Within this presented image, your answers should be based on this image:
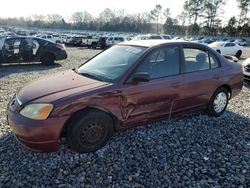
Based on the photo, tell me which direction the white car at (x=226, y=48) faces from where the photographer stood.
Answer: facing to the left of the viewer

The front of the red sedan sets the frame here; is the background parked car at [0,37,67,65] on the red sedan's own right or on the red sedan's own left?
on the red sedan's own right

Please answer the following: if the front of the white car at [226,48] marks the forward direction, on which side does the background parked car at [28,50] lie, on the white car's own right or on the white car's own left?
on the white car's own left

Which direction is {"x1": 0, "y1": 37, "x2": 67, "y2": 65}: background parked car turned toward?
to the viewer's left

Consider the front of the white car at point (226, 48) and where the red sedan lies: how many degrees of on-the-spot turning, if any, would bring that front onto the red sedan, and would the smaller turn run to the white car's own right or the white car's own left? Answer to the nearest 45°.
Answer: approximately 90° to the white car's own left

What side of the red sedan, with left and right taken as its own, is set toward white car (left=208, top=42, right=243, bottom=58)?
back

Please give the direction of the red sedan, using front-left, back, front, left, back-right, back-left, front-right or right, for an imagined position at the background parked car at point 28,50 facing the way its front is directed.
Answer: left

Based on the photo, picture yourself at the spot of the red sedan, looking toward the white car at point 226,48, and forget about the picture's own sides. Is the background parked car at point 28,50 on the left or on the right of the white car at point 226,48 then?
left

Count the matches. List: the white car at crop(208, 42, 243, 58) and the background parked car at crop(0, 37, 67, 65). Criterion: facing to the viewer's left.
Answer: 2
